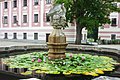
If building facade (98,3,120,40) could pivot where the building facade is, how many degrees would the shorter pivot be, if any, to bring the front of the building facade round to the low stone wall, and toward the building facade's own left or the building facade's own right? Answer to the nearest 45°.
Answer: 0° — it already faces it

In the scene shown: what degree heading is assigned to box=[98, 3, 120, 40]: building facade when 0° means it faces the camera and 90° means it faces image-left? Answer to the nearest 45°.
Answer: approximately 0°

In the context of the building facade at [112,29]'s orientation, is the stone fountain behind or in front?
in front
